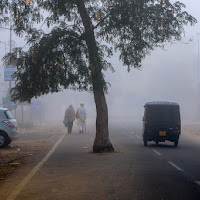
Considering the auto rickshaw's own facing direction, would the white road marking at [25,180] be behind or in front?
behind

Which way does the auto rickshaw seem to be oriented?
away from the camera

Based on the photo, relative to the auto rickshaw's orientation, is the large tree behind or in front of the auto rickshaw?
behind

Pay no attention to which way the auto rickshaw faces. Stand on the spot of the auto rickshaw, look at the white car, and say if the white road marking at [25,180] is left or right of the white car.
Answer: left

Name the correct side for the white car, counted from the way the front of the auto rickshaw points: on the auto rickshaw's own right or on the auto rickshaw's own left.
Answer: on the auto rickshaw's own left
